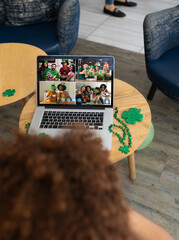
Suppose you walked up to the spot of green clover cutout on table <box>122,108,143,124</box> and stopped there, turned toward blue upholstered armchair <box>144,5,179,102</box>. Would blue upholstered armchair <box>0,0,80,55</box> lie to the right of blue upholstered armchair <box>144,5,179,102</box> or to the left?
left

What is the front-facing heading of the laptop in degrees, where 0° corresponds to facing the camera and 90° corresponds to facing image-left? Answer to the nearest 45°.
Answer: approximately 0°

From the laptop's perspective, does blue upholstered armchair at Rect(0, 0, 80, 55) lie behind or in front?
behind

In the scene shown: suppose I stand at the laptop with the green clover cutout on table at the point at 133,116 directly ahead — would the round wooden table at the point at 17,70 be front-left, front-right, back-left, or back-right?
back-left

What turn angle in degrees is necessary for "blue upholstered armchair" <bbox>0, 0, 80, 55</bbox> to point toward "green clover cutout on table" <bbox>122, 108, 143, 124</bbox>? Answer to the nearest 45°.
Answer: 0° — it already faces it
